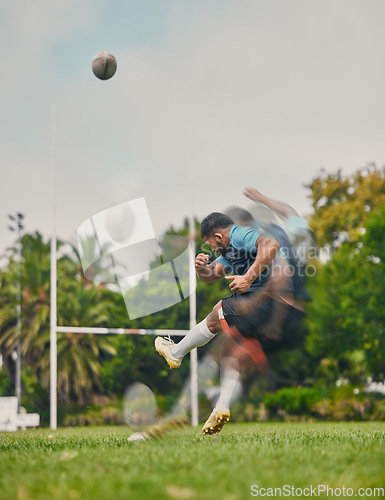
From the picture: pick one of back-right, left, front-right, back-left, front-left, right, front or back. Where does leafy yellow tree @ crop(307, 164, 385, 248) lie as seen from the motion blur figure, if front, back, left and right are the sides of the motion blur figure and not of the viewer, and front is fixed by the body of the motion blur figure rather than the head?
right

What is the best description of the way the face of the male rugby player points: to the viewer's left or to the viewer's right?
to the viewer's left

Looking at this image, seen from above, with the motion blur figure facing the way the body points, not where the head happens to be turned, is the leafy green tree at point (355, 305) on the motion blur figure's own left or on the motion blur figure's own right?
on the motion blur figure's own right

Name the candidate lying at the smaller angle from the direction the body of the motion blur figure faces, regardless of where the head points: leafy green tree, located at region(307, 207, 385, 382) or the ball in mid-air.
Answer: the ball in mid-air

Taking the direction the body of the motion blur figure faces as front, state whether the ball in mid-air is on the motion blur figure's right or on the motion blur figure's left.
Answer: on the motion blur figure's right

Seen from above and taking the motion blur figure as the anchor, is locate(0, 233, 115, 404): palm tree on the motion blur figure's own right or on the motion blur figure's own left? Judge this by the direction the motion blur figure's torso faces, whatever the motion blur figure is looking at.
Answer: on the motion blur figure's own right

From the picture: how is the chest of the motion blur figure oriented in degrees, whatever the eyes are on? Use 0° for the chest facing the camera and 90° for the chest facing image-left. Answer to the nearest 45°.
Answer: approximately 90°

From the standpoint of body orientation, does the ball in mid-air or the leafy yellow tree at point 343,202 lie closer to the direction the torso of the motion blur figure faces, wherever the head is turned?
the ball in mid-air
